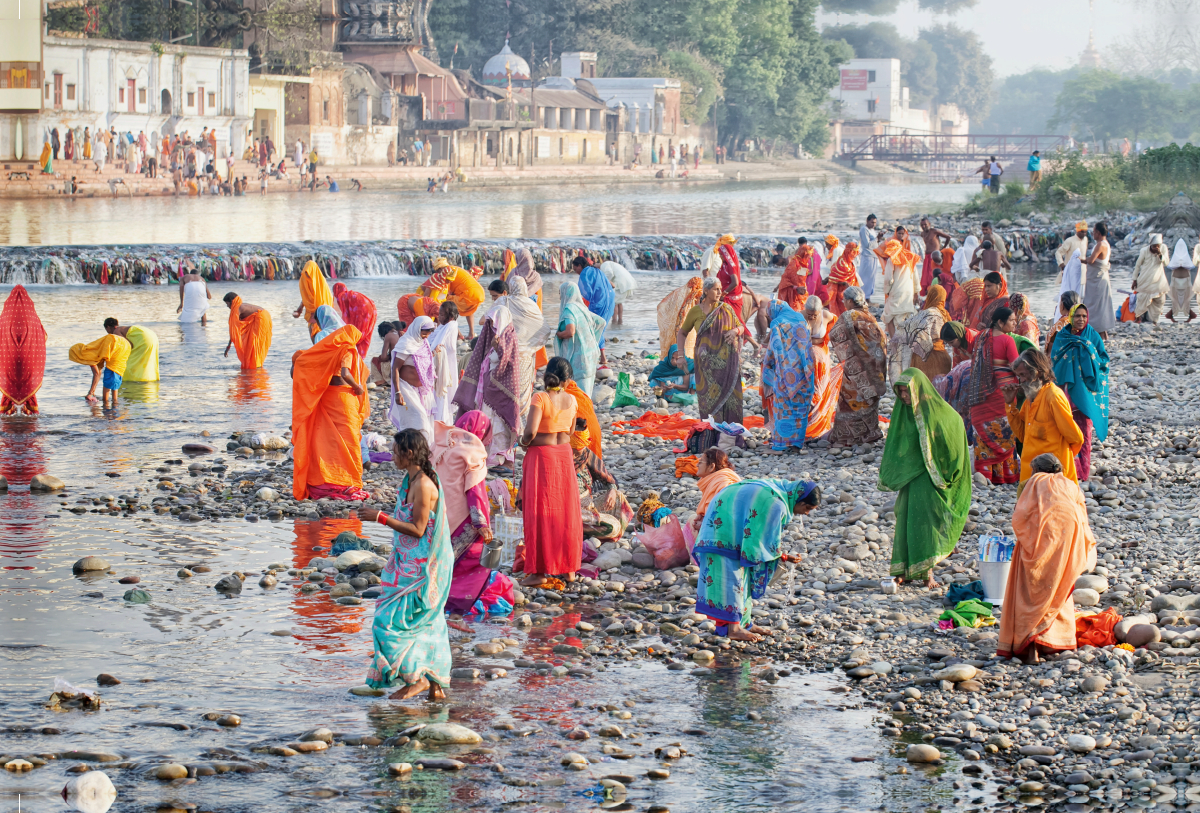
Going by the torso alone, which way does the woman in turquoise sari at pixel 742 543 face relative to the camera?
to the viewer's right

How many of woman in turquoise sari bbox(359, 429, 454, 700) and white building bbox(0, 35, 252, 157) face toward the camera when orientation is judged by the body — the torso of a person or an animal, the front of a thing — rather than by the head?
1

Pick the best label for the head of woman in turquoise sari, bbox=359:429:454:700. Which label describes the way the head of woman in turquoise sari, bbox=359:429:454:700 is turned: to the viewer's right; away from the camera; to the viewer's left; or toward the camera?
to the viewer's left

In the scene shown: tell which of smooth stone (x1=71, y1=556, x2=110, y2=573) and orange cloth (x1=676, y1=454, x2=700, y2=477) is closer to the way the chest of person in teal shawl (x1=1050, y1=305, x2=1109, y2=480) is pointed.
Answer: the smooth stone

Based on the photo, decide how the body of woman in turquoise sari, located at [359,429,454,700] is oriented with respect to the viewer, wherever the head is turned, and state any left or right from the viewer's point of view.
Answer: facing to the left of the viewer

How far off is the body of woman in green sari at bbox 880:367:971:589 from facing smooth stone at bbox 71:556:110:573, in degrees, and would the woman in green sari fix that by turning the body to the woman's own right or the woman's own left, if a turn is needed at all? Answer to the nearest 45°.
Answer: approximately 45° to the woman's own right

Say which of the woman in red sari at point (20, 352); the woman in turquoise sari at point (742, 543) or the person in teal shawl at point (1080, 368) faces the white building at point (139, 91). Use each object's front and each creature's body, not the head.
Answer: the woman in red sari

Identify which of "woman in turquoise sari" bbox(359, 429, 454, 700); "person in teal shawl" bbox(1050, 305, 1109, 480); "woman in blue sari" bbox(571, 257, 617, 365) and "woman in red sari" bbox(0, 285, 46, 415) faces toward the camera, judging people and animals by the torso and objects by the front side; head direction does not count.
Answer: "person in teal shawl" bbox(1050, 305, 1109, 480)

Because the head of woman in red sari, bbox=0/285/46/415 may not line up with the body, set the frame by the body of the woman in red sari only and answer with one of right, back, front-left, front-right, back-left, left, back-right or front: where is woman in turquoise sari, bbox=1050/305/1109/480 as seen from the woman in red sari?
back-right

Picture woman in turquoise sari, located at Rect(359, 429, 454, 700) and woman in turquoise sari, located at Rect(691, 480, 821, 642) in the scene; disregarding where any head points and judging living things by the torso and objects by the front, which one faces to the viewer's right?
woman in turquoise sari, located at Rect(691, 480, 821, 642)

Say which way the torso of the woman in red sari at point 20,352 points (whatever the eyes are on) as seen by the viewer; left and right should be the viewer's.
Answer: facing away from the viewer
